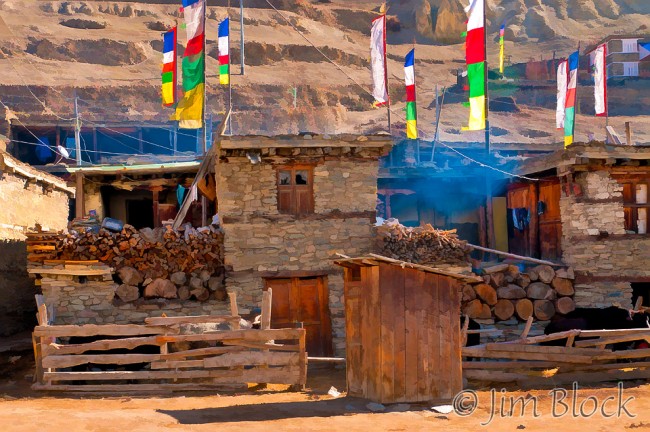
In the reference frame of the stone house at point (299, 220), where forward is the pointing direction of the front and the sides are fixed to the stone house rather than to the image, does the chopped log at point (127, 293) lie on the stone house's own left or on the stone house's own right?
on the stone house's own right

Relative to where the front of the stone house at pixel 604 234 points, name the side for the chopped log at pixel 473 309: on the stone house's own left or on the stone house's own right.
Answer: on the stone house's own right

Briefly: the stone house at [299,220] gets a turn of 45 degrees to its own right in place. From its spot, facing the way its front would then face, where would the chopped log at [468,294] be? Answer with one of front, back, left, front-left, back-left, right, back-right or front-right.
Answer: back-left

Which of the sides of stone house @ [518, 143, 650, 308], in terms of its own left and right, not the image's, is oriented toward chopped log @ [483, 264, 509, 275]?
right

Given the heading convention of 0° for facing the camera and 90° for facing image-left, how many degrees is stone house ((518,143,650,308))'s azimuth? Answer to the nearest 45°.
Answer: approximately 0°

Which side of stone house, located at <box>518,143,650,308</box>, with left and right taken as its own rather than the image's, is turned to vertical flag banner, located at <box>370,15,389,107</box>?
right

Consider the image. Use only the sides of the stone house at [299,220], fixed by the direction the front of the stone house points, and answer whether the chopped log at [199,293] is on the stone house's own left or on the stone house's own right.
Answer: on the stone house's own right

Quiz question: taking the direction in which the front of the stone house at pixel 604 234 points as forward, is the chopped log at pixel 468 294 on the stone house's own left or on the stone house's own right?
on the stone house's own right

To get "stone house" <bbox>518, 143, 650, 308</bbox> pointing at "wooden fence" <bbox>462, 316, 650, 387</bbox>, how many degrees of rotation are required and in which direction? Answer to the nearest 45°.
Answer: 0° — it already faces it

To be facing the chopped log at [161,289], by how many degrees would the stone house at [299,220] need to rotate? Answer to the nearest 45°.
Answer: approximately 90° to its right

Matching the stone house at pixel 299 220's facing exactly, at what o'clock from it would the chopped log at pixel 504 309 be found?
The chopped log is roughly at 9 o'clock from the stone house.

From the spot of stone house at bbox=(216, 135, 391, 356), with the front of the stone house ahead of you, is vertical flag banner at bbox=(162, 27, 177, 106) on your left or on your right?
on your right

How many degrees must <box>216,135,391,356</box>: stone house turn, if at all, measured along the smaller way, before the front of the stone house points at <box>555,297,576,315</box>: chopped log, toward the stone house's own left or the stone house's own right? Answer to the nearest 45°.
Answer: approximately 90° to the stone house's own left

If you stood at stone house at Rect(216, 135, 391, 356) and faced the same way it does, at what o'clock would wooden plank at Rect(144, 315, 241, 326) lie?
The wooden plank is roughly at 1 o'clock from the stone house.

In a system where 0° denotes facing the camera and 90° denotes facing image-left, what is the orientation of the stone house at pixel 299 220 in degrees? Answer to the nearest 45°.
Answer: approximately 0°

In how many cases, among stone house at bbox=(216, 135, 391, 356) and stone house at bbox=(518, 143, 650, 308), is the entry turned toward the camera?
2
